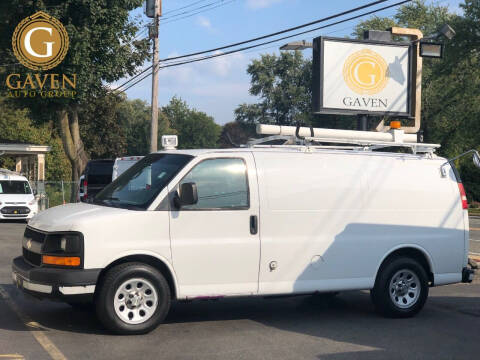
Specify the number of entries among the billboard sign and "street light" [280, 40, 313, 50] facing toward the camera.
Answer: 1

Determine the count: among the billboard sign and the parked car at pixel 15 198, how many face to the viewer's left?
0

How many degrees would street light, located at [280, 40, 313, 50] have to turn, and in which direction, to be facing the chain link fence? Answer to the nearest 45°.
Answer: approximately 45° to its right

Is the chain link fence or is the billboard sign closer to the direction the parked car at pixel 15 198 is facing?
the billboard sign

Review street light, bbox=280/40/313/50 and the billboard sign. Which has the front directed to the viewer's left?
the street light

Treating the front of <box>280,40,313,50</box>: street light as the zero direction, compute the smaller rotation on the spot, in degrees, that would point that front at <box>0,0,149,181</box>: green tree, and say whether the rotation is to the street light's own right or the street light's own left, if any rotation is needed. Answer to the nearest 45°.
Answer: approximately 45° to the street light's own right

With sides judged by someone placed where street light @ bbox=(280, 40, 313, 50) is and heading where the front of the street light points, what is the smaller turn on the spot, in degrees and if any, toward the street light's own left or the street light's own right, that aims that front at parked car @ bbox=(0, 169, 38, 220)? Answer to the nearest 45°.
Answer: approximately 45° to the street light's own right

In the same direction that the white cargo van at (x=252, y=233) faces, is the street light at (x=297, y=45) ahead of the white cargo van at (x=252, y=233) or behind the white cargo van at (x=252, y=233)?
behind

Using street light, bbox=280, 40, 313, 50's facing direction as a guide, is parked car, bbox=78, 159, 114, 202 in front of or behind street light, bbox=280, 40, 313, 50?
in front

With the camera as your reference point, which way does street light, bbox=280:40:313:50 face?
facing to the left of the viewer

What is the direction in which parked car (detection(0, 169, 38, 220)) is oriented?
toward the camera

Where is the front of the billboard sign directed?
toward the camera

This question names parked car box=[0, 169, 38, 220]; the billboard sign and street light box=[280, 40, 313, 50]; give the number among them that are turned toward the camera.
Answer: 2

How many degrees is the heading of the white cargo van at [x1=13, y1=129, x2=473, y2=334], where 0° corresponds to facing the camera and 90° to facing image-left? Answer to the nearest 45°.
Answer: approximately 45°
